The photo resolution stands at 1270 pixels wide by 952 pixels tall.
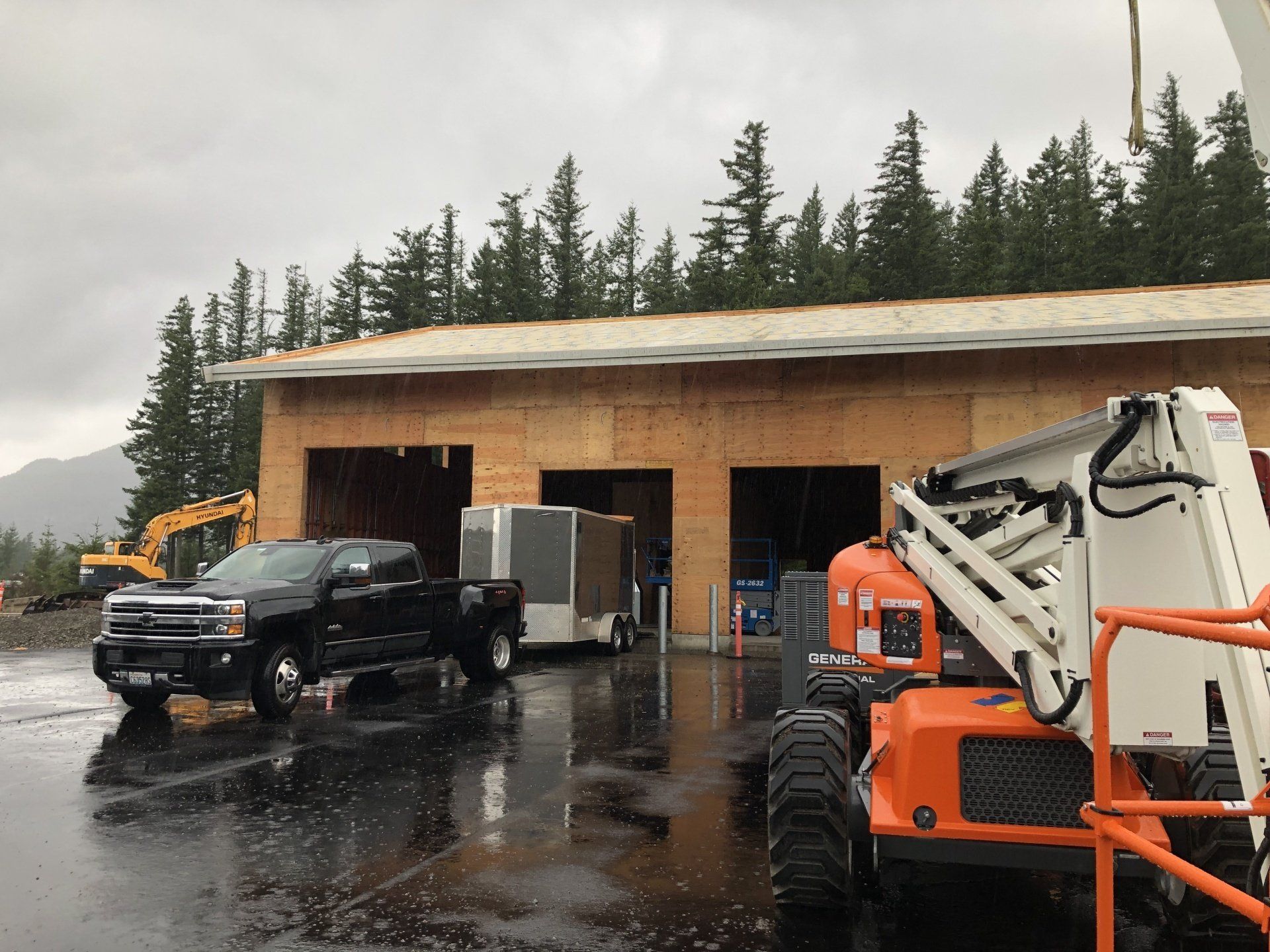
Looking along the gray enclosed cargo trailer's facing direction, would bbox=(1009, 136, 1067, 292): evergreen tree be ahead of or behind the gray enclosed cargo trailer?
behind

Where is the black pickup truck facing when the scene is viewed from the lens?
facing the viewer and to the left of the viewer

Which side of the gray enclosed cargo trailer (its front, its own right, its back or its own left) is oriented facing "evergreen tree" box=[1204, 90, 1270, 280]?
back

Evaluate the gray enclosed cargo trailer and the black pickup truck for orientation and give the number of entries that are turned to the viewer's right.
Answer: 0

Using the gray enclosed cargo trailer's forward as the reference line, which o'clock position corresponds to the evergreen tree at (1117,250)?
The evergreen tree is roughly at 6 o'clock from the gray enclosed cargo trailer.

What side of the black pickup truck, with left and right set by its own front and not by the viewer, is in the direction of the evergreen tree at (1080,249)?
back

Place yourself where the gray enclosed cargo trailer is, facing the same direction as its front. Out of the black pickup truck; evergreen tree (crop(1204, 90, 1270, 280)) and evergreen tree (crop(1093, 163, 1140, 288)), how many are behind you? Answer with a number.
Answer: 2

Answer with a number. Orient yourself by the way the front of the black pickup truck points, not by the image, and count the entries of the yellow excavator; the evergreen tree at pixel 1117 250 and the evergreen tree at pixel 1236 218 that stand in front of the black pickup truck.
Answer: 0

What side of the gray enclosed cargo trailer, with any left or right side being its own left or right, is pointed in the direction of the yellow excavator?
right

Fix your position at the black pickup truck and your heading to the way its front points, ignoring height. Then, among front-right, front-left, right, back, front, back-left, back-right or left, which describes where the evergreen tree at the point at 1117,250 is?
back

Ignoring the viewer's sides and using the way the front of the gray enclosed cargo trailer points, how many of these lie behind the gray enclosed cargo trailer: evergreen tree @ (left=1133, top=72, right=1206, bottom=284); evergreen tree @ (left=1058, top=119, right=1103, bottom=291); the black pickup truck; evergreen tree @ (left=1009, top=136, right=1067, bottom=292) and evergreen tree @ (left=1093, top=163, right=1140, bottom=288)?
4

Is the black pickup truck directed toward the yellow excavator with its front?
no

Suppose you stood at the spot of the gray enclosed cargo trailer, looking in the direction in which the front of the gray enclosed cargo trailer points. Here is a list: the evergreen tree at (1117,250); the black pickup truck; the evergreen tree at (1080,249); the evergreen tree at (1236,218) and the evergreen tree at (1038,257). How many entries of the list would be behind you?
4

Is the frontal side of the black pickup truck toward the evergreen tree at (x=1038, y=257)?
no

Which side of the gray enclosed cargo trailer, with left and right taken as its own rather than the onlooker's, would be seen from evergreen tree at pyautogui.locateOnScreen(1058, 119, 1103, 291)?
back
